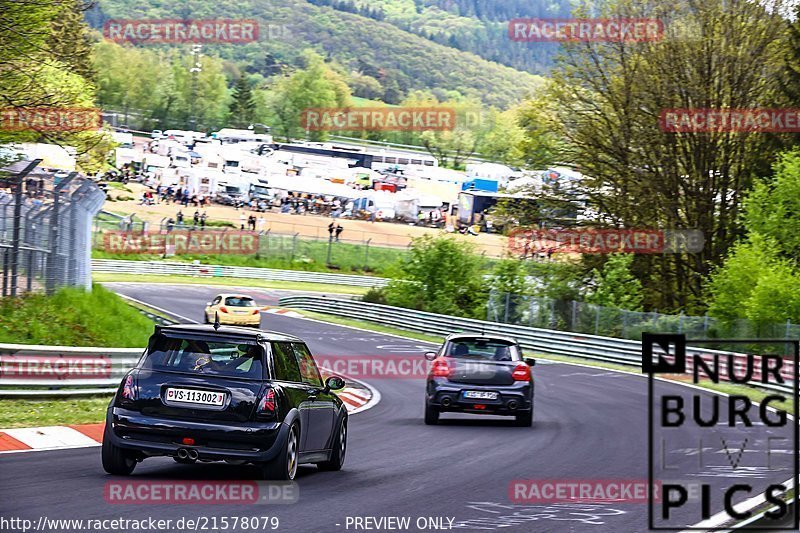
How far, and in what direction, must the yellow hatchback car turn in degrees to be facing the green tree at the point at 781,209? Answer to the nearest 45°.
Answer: approximately 135° to its right

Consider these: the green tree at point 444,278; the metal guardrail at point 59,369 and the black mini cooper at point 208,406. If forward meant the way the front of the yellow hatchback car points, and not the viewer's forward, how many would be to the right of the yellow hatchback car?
1

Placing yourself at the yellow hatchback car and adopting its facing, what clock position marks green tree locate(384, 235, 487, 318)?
The green tree is roughly at 3 o'clock from the yellow hatchback car.

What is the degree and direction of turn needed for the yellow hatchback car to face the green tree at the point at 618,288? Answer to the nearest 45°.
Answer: approximately 135° to its right

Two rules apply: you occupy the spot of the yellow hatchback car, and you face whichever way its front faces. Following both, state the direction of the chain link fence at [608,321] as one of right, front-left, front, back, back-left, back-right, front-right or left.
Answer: back-right

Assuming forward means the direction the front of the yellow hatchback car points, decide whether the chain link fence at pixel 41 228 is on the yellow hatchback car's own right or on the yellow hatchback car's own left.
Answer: on the yellow hatchback car's own left

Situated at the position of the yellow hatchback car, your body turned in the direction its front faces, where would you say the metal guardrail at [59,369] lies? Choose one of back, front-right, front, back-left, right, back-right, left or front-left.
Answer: back-left

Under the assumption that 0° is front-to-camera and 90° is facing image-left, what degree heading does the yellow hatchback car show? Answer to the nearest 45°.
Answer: approximately 135°

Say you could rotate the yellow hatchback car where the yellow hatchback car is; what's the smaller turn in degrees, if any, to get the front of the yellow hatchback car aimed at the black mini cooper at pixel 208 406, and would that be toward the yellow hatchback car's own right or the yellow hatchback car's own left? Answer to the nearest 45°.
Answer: approximately 135° to the yellow hatchback car's own left
